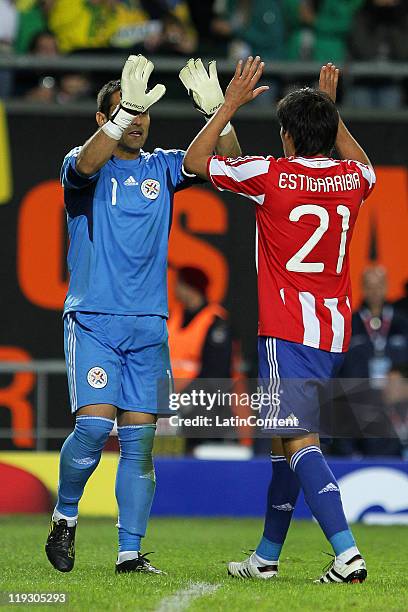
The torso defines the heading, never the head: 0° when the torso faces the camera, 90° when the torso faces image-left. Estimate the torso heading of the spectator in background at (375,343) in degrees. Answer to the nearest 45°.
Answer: approximately 0°

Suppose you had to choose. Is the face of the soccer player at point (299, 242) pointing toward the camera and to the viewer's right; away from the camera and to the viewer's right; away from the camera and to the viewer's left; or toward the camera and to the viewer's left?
away from the camera and to the viewer's left

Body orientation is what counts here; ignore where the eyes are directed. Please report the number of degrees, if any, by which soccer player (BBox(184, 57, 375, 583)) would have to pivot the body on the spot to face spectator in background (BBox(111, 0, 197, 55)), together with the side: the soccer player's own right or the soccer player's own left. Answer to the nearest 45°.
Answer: approximately 45° to the soccer player's own right

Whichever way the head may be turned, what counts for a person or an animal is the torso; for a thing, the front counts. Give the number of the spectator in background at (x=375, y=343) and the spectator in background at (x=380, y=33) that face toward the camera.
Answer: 2

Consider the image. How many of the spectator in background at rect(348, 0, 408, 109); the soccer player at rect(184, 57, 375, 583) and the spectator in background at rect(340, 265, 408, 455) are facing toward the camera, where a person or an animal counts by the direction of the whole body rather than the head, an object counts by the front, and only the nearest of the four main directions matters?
2

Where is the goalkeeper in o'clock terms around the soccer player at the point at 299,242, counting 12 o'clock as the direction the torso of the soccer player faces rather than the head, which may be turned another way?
The goalkeeper is roughly at 11 o'clock from the soccer player.
